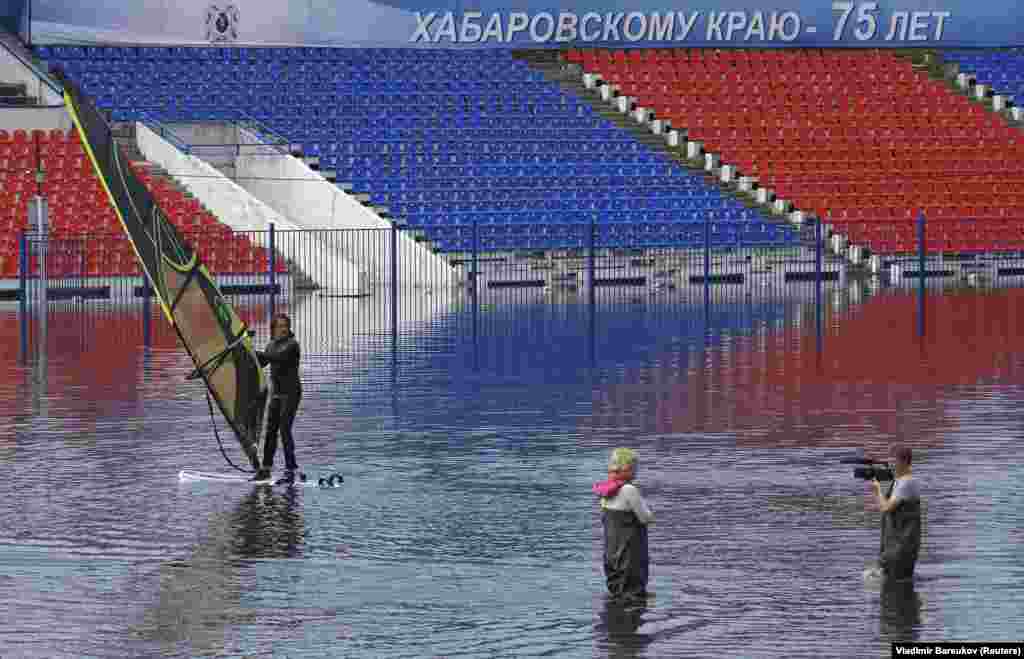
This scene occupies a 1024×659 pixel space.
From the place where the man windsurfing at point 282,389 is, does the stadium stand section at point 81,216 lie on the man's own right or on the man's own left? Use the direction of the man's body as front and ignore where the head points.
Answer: on the man's own right

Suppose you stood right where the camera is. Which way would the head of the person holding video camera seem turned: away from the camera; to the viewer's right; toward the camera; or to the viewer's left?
to the viewer's left

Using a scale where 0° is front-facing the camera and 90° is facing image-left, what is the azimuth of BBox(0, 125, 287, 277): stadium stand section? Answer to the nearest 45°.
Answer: approximately 0°

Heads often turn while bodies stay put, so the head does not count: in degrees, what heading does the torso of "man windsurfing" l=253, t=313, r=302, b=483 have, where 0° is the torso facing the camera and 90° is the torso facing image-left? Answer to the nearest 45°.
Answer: approximately 45°

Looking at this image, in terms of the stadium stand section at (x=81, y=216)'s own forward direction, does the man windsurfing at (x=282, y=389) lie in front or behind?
in front

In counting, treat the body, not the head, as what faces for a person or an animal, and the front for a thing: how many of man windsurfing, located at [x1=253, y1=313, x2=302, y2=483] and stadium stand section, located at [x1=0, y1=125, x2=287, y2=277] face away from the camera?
0

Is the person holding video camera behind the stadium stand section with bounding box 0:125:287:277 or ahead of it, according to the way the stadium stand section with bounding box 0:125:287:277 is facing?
ahead
